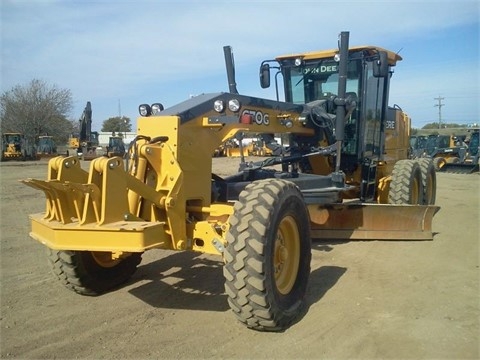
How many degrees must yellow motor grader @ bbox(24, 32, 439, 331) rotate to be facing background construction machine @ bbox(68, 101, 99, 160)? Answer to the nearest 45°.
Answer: approximately 90° to its right

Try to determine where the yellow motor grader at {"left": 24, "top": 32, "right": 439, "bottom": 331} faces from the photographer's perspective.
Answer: facing the viewer and to the left of the viewer

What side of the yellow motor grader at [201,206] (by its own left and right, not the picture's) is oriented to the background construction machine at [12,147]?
right

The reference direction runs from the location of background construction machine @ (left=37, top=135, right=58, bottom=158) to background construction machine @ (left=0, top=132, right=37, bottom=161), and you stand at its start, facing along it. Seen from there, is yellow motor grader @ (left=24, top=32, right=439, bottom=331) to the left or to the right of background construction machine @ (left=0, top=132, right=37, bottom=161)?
left

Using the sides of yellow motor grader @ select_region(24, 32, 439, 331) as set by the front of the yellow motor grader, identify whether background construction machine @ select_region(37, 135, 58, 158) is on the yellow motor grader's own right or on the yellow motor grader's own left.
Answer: on the yellow motor grader's own right
